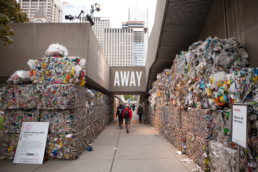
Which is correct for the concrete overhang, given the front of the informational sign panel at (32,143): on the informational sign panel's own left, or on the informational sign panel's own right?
on the informational sign panel's own left

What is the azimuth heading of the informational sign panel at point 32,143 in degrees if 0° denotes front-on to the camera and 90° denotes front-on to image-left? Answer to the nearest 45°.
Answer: approximately 0°

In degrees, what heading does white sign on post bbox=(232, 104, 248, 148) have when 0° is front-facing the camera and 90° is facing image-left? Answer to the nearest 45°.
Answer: approximately 45°
